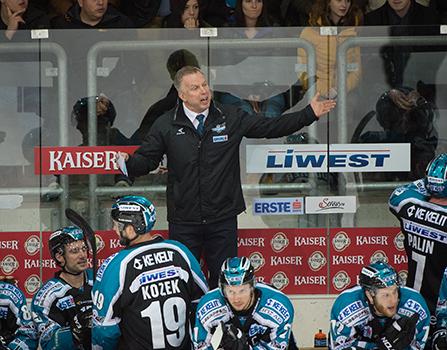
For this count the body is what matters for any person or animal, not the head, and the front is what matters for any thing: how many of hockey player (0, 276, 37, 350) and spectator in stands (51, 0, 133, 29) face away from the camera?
0

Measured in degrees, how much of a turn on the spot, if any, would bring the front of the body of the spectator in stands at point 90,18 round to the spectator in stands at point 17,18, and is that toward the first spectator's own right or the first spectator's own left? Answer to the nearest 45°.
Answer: approximately 90° to the first spectator's own right

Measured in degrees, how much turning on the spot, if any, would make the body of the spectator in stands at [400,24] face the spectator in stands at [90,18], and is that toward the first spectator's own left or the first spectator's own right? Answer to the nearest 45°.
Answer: approximately 90° to the first spectator's own right

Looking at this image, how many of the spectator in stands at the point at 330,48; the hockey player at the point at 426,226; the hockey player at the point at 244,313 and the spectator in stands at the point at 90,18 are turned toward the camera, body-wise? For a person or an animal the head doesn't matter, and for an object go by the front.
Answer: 3

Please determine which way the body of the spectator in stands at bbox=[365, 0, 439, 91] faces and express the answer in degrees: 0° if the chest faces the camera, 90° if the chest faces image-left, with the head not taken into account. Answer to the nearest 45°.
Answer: approximately 0°
